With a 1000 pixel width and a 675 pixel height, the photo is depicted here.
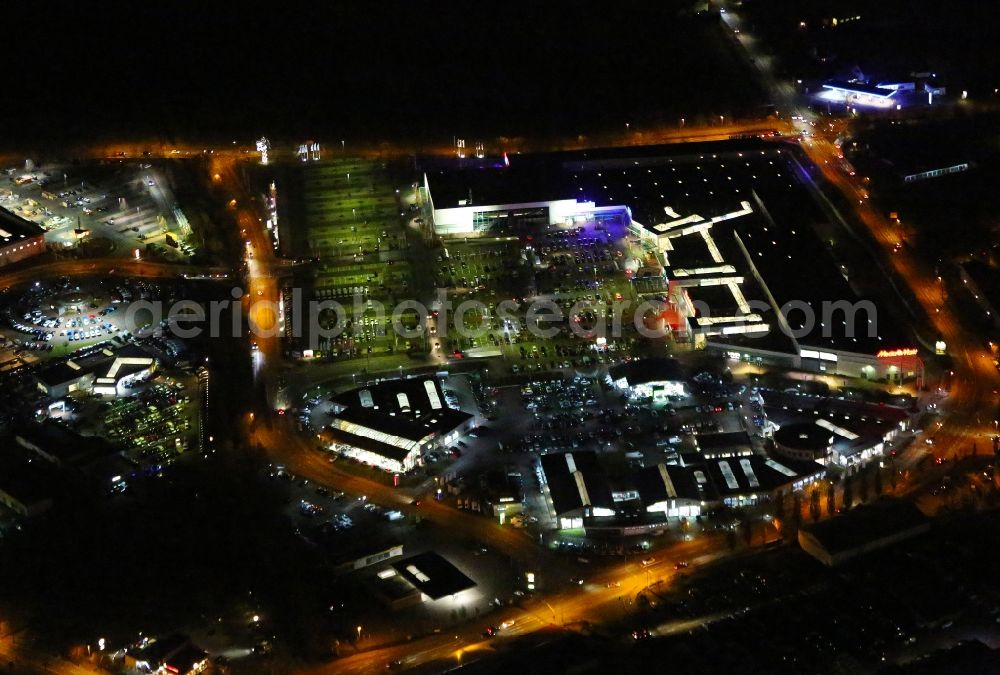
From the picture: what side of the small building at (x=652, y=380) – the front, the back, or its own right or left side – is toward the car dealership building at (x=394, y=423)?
right

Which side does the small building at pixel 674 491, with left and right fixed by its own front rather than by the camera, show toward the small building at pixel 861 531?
left

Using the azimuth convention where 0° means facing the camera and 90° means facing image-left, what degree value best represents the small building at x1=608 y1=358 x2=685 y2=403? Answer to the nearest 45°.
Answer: approximately 0°

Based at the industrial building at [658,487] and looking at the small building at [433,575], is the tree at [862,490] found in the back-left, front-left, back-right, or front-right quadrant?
back-left

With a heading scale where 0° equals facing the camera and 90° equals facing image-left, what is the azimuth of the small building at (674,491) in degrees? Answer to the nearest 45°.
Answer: approximately 0°

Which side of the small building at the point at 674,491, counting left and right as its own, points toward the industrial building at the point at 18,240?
right

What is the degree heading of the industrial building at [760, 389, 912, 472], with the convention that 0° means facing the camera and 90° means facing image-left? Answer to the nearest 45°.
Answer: approximately 315°

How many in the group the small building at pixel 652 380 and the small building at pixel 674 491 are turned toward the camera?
2
